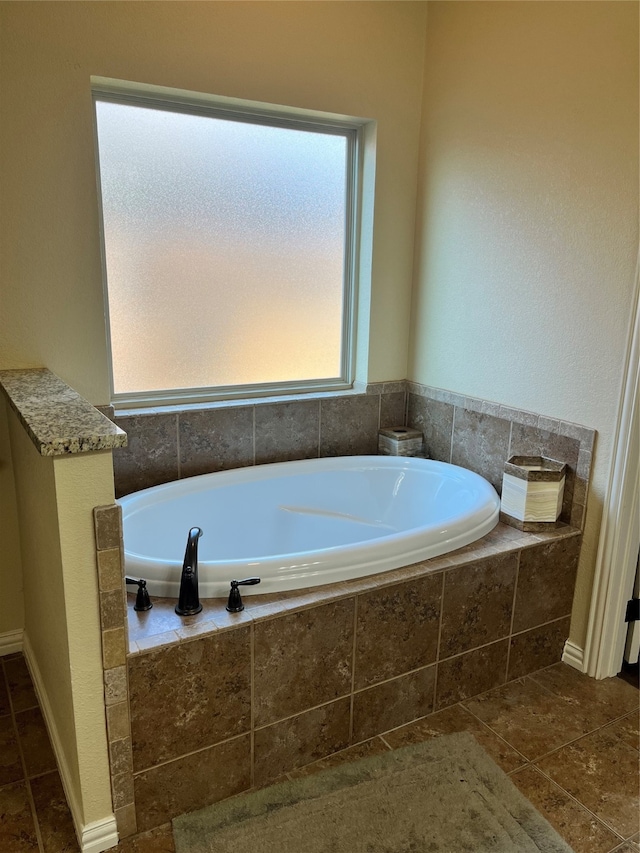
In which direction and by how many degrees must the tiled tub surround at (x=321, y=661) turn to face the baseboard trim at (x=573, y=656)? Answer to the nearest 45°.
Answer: approximately 90° to its left

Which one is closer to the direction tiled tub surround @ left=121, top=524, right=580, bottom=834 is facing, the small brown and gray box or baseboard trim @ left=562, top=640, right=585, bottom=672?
the baseboard trim

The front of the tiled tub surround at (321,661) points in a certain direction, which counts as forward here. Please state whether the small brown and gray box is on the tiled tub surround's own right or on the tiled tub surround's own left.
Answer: on the tiled tub surround's own left

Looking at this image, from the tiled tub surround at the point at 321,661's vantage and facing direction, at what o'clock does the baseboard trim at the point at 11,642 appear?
The baseboard trim is roughly at 5 o'clock from the tiled tub surround.

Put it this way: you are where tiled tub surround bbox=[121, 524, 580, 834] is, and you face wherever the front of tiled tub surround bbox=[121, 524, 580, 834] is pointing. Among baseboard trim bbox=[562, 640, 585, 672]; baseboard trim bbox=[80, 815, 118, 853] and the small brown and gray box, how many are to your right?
1

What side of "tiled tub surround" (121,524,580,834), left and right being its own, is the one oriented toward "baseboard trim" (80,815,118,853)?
right

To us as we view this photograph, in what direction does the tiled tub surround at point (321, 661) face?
facing the viewer and to the right of the viewer
